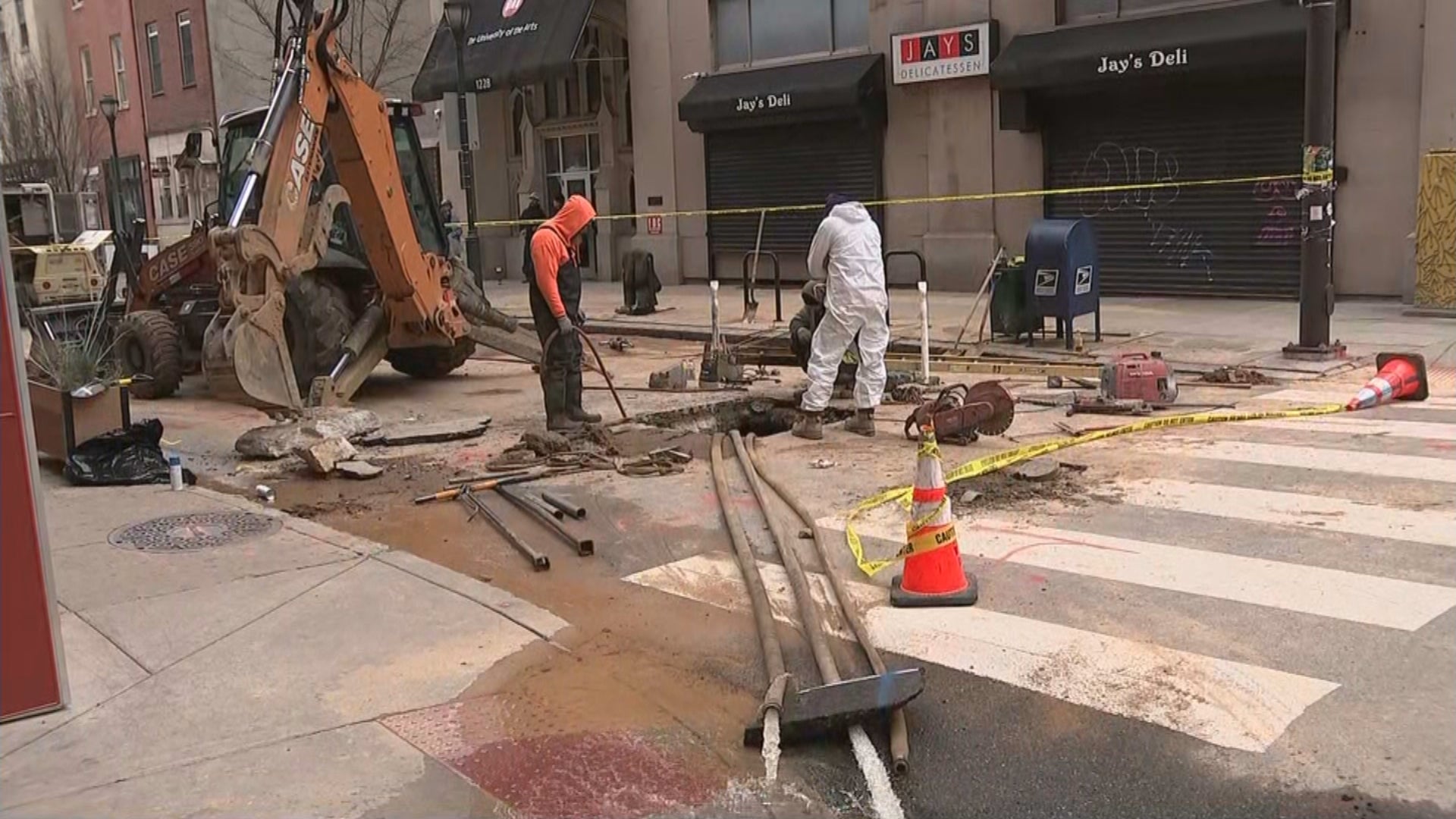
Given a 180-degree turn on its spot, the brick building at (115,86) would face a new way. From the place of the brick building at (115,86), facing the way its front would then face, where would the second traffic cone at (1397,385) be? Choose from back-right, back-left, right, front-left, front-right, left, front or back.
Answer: back-left

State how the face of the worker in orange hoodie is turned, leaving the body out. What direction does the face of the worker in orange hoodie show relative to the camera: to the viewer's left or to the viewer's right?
to the viewer's right

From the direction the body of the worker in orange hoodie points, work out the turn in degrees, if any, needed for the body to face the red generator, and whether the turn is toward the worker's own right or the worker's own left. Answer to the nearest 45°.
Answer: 0° — they already face it

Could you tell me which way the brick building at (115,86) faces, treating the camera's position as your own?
facing the viewer and to the right of the viewer

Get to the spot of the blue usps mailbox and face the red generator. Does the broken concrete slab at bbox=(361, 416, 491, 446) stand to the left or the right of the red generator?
right

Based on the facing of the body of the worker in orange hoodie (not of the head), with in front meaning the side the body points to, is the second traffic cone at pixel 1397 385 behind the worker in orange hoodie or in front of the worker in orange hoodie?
in front

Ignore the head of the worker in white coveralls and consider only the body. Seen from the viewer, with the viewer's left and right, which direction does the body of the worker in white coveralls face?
facing away from the viewer and to the left of the viewer

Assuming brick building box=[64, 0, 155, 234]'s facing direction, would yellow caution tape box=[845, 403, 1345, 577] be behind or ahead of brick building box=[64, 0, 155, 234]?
ahead

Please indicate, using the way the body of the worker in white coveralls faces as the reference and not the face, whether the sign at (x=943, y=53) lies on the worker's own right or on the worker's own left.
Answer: on the worker's own right

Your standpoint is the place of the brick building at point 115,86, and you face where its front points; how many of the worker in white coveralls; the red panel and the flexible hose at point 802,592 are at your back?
0

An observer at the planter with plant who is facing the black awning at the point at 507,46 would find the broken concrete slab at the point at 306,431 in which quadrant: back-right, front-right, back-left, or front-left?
front-right

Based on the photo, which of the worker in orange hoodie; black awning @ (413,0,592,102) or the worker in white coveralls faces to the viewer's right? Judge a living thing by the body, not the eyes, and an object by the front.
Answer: the worker in orange hoodie

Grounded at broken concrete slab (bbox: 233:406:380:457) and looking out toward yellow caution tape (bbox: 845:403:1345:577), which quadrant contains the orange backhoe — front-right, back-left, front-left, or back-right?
back-left

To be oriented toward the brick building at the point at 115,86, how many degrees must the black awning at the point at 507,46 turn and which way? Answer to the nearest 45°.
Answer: approximately 90° to its right

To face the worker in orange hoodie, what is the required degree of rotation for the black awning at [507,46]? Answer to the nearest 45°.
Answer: approximately 45° to its left

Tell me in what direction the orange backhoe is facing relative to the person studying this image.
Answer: facing away from the viewer and to the left of the viewer

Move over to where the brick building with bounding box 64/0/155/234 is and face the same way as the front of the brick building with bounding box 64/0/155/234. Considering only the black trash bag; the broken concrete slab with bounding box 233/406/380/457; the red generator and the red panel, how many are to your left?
0

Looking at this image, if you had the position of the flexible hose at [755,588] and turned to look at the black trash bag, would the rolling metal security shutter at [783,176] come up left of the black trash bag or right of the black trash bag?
right

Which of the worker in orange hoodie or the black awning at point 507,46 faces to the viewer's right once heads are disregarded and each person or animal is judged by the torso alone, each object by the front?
the worker in orange hoodie
